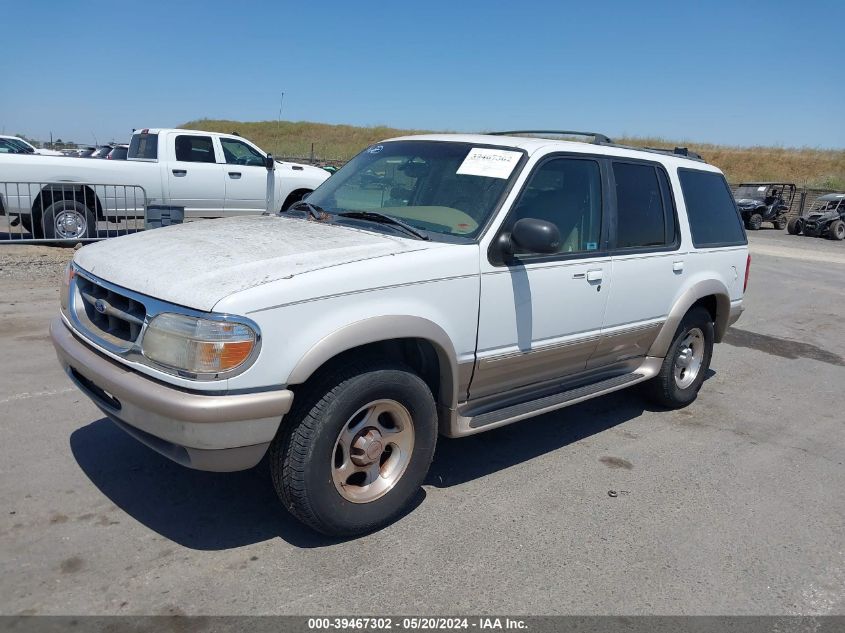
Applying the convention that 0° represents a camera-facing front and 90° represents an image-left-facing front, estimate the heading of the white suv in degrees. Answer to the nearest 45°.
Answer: approximately 45°

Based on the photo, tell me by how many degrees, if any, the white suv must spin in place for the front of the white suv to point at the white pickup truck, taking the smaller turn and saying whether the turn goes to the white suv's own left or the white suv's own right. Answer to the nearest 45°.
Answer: approximately 90° to the white suv's own right

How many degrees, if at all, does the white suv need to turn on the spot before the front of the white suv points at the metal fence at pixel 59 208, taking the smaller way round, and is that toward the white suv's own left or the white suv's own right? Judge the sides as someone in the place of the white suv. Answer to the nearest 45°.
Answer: approximately 90° to the white suv's own right
